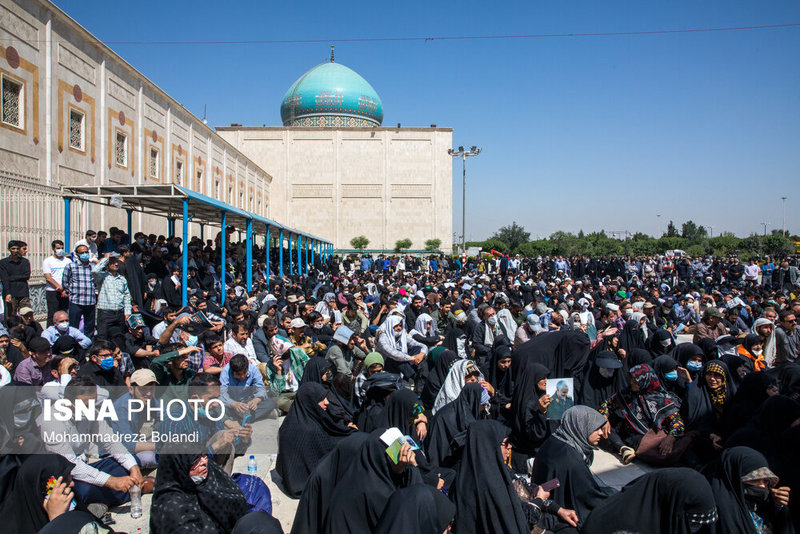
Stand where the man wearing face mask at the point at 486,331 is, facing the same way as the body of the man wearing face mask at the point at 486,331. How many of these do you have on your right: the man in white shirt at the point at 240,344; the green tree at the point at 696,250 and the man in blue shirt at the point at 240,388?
2

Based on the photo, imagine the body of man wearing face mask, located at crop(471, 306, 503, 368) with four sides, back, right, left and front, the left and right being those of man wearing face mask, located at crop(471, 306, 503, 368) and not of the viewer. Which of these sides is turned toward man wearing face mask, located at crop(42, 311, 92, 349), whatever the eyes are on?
right

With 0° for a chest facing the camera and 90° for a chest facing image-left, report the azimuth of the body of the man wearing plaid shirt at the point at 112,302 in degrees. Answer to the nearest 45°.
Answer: approximately 315°
